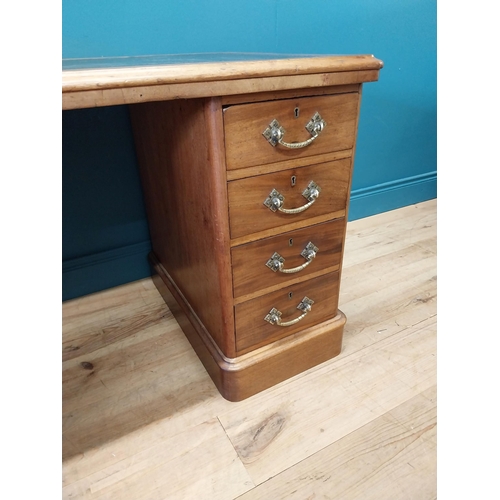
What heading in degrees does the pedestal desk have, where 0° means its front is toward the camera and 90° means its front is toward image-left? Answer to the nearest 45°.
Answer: approximately 315°
